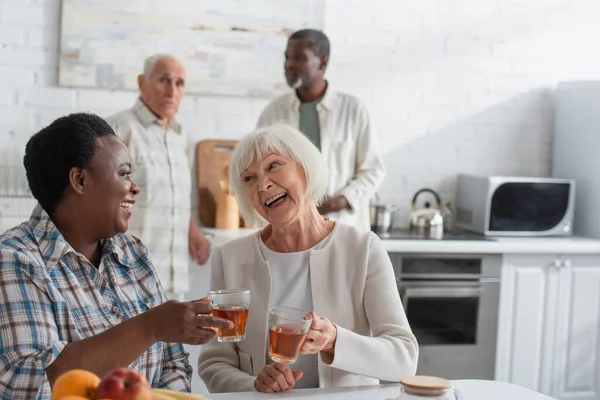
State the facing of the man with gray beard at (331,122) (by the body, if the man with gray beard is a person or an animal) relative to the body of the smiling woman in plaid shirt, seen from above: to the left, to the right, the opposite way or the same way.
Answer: to the right

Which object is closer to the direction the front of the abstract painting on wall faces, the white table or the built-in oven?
the white table

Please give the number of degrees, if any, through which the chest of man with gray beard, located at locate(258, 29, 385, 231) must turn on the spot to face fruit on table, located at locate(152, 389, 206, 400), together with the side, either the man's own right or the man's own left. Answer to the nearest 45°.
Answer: approximately 45° to the man's own left

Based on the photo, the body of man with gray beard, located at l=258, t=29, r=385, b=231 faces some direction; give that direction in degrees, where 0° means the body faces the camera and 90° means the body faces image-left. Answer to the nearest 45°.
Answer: approximately 45°

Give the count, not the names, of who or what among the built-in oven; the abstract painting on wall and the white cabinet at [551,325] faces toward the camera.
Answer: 3

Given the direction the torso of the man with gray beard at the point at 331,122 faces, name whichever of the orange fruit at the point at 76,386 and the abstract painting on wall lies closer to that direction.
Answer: the orange fruit

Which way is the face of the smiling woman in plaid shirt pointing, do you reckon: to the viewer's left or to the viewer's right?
to the viewer's right

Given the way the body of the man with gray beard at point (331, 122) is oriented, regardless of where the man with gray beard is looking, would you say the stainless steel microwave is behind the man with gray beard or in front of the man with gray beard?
behind

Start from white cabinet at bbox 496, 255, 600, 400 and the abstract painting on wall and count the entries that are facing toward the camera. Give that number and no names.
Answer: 2

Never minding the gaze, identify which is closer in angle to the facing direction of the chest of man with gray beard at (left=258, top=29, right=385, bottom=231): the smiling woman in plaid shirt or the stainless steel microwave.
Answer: the smiling woman in plaid shirt

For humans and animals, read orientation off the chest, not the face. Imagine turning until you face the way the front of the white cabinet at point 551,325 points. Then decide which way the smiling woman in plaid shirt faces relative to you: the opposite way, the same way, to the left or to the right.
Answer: to the left
